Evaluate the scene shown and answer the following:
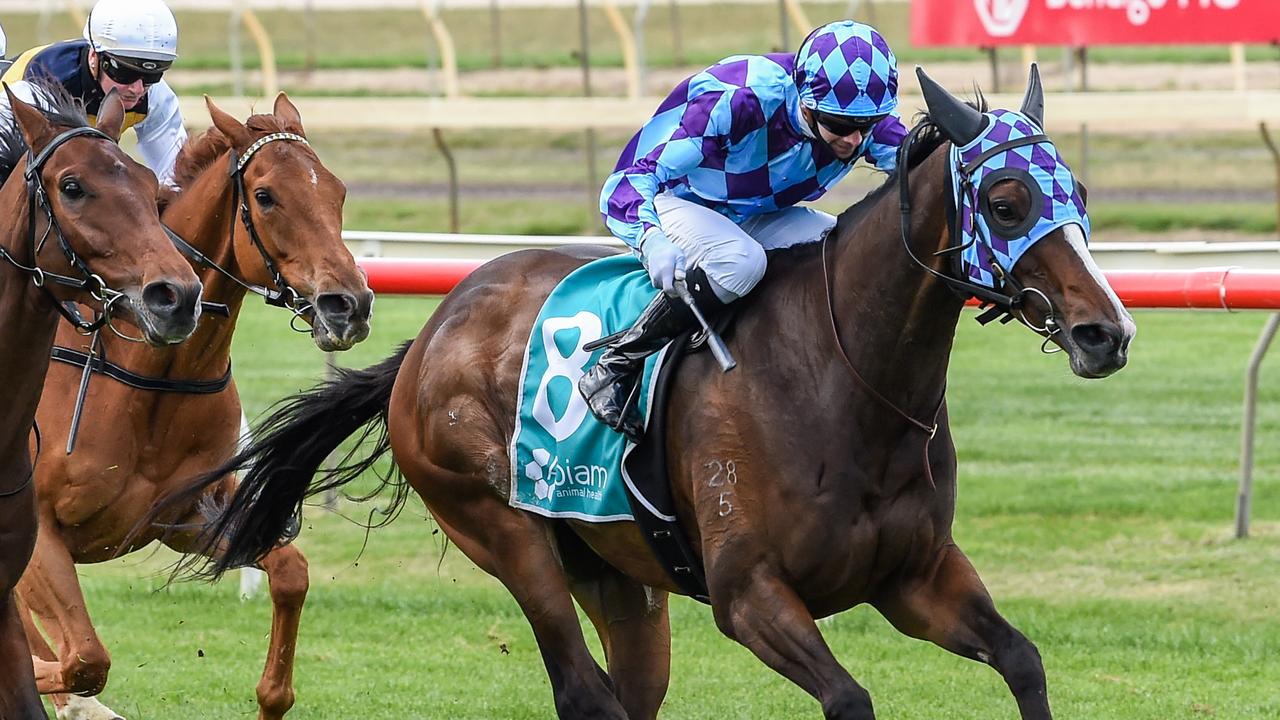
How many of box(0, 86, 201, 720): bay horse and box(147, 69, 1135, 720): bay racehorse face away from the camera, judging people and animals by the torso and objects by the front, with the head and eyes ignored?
0

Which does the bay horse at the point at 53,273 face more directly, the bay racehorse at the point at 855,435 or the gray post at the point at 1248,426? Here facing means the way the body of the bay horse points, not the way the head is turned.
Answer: the bay racehorse

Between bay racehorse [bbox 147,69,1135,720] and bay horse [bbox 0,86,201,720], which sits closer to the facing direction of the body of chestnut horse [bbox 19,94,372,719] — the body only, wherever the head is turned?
the bay racehorse

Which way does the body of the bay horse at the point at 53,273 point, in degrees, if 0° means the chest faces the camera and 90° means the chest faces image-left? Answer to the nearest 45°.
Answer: approximately 315°

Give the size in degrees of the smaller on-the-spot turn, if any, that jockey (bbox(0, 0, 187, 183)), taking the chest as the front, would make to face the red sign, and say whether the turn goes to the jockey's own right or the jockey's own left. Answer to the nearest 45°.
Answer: approximately 90° to the jockey's own left

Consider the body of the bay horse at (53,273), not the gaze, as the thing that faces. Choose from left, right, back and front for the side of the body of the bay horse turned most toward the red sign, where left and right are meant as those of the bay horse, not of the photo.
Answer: left

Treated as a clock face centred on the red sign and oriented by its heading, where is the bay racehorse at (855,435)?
The bay racehorse is roughly at 12 o'clock from the red sign.

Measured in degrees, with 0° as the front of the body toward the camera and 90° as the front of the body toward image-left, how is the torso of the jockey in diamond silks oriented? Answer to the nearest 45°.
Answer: approximately 315°
